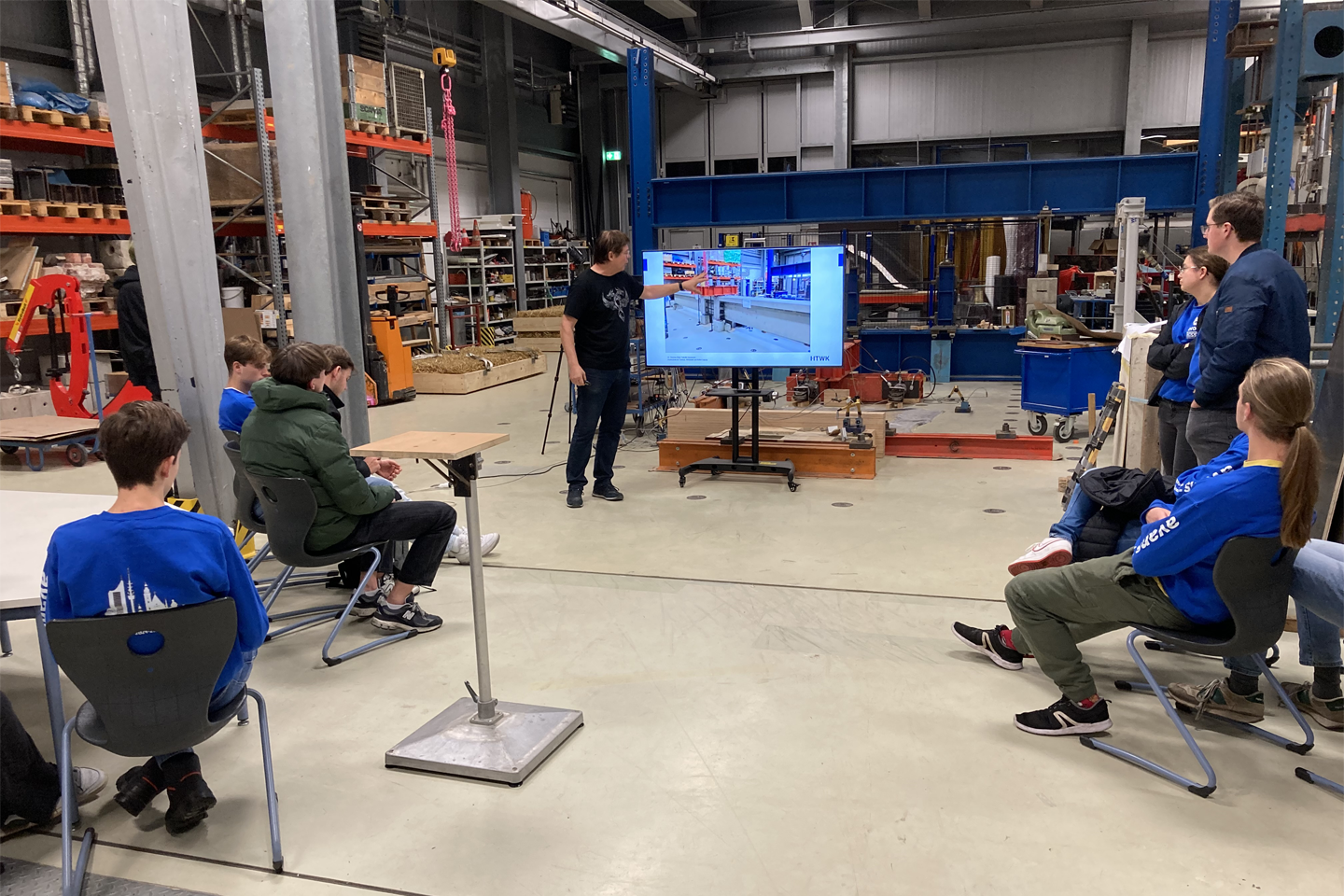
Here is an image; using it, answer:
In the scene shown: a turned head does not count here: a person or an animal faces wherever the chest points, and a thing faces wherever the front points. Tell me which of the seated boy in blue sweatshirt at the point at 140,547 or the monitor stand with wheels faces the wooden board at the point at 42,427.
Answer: the seated boy in blue sweatshirt

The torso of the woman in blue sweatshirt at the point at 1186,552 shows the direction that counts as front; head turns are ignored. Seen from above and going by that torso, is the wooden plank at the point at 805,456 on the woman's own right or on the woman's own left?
on the woman's own right

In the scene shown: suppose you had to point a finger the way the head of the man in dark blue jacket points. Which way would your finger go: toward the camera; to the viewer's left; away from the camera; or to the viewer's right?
to the viewer's left

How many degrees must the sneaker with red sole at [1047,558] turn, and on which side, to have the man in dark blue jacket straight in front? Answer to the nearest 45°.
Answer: approximately 135° to its right

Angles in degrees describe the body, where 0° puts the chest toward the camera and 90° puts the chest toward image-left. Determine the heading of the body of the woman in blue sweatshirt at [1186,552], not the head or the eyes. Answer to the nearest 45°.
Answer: approximately 90°

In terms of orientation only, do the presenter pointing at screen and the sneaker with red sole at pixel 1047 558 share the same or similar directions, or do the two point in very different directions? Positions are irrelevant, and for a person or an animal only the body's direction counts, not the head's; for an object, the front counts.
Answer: very different directions

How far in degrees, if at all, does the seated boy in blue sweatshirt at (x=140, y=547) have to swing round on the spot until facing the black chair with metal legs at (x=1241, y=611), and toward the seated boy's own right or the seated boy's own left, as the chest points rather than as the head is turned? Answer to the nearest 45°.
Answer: approximately 135° to the seated boy's own right

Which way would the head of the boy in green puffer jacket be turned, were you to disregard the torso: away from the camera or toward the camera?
away from the camera

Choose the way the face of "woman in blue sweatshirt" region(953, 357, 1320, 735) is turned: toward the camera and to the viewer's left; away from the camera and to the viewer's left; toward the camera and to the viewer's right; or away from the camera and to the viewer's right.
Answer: away from the camera and to the viewer's left

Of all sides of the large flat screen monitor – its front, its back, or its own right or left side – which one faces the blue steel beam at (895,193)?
back

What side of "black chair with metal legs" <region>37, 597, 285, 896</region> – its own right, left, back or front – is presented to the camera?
back

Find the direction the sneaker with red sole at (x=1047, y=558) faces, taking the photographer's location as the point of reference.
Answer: facing to the left of the viewer

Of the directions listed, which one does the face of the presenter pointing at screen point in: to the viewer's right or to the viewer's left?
to the viewer's right

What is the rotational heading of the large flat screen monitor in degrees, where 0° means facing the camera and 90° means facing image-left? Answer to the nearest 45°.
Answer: approximately 0°
